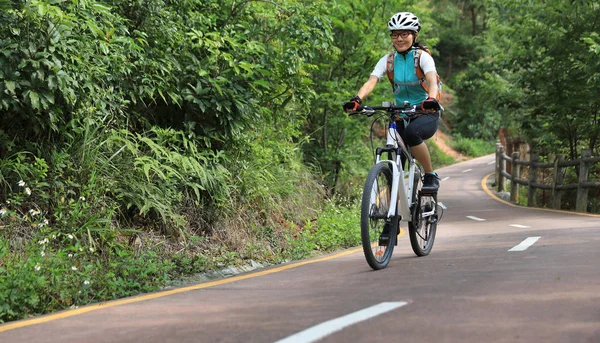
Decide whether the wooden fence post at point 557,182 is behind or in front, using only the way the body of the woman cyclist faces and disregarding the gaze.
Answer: behind

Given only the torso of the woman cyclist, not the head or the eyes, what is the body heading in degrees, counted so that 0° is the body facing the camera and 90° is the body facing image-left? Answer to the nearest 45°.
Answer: approximately 45°

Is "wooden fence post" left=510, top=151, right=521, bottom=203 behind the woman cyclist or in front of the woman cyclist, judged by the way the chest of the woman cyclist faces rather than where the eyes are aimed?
behind

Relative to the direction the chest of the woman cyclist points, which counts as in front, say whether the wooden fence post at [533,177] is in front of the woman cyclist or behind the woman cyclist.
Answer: behind
